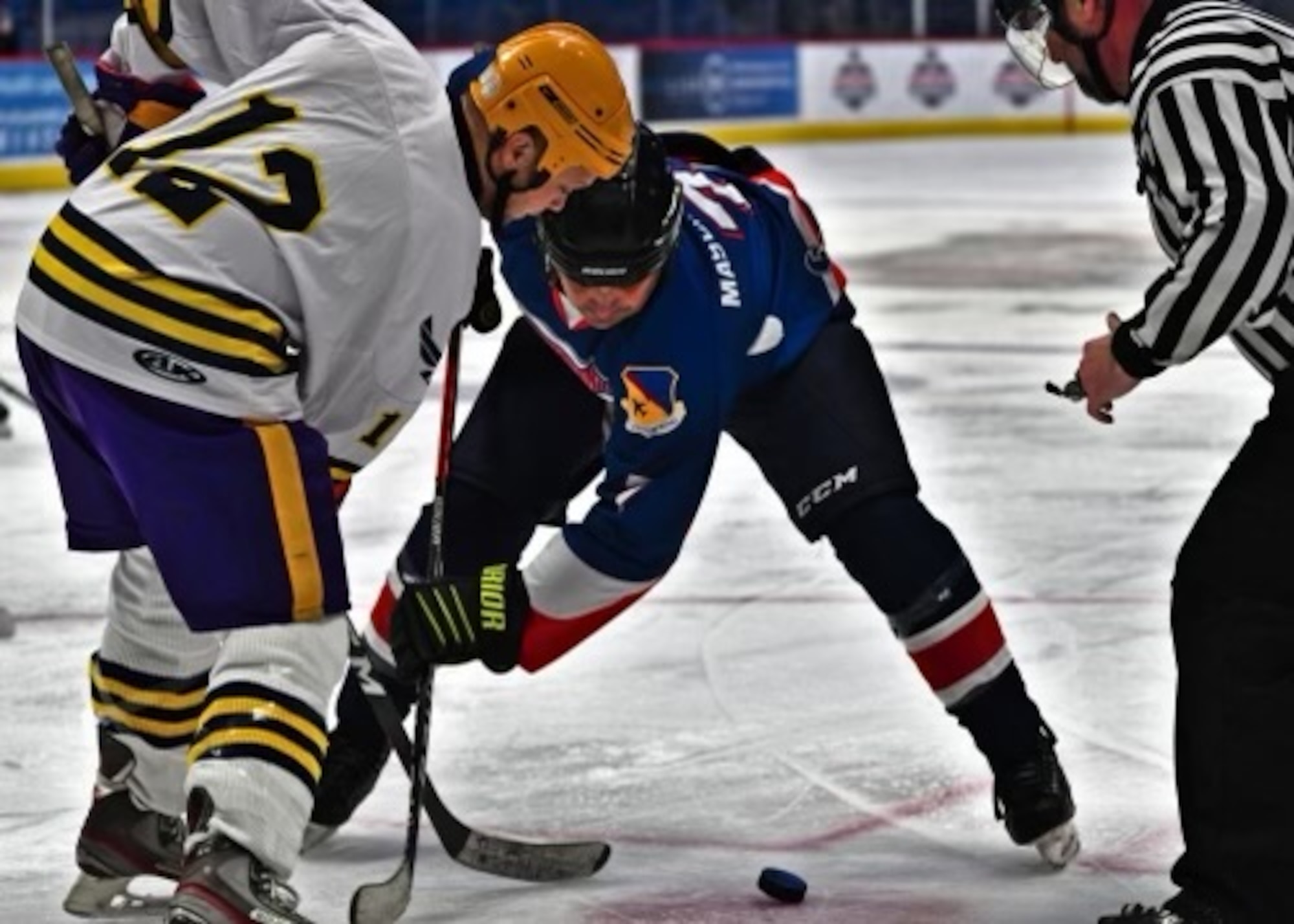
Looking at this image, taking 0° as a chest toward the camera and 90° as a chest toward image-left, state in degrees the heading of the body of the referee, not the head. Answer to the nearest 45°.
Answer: approximately 90°
